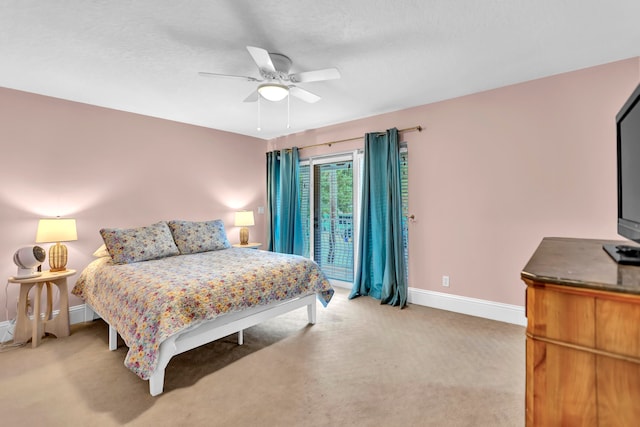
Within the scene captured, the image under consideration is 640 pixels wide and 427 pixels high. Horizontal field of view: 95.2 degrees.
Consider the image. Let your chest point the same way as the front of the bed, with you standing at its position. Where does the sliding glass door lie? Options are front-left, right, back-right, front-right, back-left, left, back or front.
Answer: left

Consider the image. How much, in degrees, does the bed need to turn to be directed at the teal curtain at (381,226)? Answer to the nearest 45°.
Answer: approximately 45° to its left

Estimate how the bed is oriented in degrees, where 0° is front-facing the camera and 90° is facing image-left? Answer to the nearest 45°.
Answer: approximately 315°

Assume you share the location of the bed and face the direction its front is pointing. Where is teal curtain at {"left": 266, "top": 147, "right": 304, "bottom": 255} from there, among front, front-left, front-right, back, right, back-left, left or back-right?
left

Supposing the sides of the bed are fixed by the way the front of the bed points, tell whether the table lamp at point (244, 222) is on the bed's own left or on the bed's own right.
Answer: on the bed's own left

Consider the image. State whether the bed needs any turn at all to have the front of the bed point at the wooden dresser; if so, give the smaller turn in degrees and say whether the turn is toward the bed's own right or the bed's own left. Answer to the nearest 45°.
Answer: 0° — it already faces it

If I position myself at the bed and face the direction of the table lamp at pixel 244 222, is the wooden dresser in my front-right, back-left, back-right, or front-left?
back-right
